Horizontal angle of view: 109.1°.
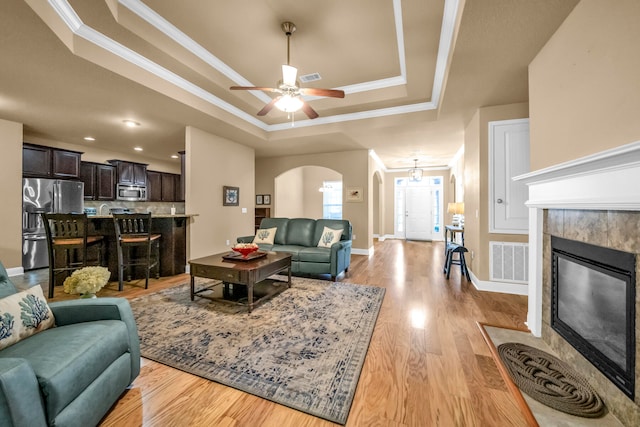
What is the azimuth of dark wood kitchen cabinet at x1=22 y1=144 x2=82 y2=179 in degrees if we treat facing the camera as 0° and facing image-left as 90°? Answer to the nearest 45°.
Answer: approximately 315°

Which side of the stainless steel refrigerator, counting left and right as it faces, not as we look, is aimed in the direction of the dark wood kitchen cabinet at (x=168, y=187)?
left

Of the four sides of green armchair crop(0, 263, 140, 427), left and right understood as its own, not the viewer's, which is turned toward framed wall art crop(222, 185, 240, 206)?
left

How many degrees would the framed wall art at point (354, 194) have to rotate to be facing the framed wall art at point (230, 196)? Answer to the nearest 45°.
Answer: approximately 45° to its right

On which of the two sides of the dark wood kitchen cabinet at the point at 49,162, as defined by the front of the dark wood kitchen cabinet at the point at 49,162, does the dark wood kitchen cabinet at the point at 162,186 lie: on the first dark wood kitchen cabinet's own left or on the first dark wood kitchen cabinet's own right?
on the first dark wood kitchen cabinet's own left

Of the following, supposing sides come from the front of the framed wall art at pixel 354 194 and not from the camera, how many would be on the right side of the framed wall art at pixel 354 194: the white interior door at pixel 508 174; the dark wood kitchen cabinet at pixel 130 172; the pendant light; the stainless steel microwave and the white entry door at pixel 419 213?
2

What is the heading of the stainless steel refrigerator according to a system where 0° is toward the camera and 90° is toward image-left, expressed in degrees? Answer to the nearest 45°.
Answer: approximately 315°

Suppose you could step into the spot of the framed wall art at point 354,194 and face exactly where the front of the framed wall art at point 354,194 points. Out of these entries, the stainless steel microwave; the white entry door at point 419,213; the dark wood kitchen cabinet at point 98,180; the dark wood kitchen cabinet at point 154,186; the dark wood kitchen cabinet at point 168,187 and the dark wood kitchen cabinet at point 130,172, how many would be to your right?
5
